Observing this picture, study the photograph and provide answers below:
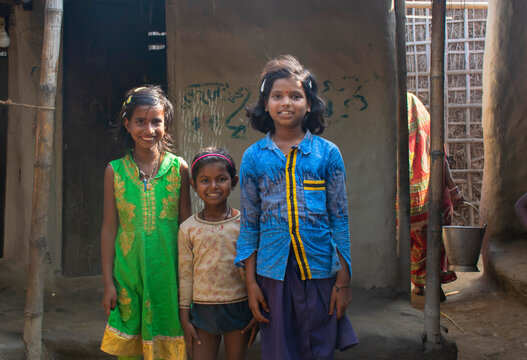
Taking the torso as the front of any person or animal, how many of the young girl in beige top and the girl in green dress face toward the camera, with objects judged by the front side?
2

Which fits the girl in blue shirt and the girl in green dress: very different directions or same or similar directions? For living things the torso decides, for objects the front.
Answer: same or similar directions

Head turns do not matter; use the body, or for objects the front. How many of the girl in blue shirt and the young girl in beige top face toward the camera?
2

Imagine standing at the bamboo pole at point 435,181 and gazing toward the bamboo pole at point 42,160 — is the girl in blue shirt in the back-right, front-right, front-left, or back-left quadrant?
front-left

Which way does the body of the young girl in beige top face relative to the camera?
toward the camera

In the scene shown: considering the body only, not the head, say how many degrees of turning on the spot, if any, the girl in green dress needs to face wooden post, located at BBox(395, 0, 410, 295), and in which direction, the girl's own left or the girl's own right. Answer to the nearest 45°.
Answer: approximately 135° to the girl's own left

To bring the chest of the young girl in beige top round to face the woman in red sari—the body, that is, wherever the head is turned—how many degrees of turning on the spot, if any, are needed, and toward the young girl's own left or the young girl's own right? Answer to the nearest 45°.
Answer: approximately 135° to the young girl's own left

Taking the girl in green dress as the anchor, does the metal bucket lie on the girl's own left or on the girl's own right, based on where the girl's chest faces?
on the girl's own left

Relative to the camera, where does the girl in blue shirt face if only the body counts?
toward the camera

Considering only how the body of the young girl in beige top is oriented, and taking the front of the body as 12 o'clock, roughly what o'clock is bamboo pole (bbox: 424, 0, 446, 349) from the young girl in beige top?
The bamboo pole is roughly at 8 o'clock from the young girl in beige top.

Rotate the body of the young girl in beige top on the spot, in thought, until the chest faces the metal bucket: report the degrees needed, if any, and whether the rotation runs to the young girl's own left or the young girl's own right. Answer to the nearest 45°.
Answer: approximately 135° to the young girl's own left

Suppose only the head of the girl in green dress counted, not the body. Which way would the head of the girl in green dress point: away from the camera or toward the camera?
toward the camera
